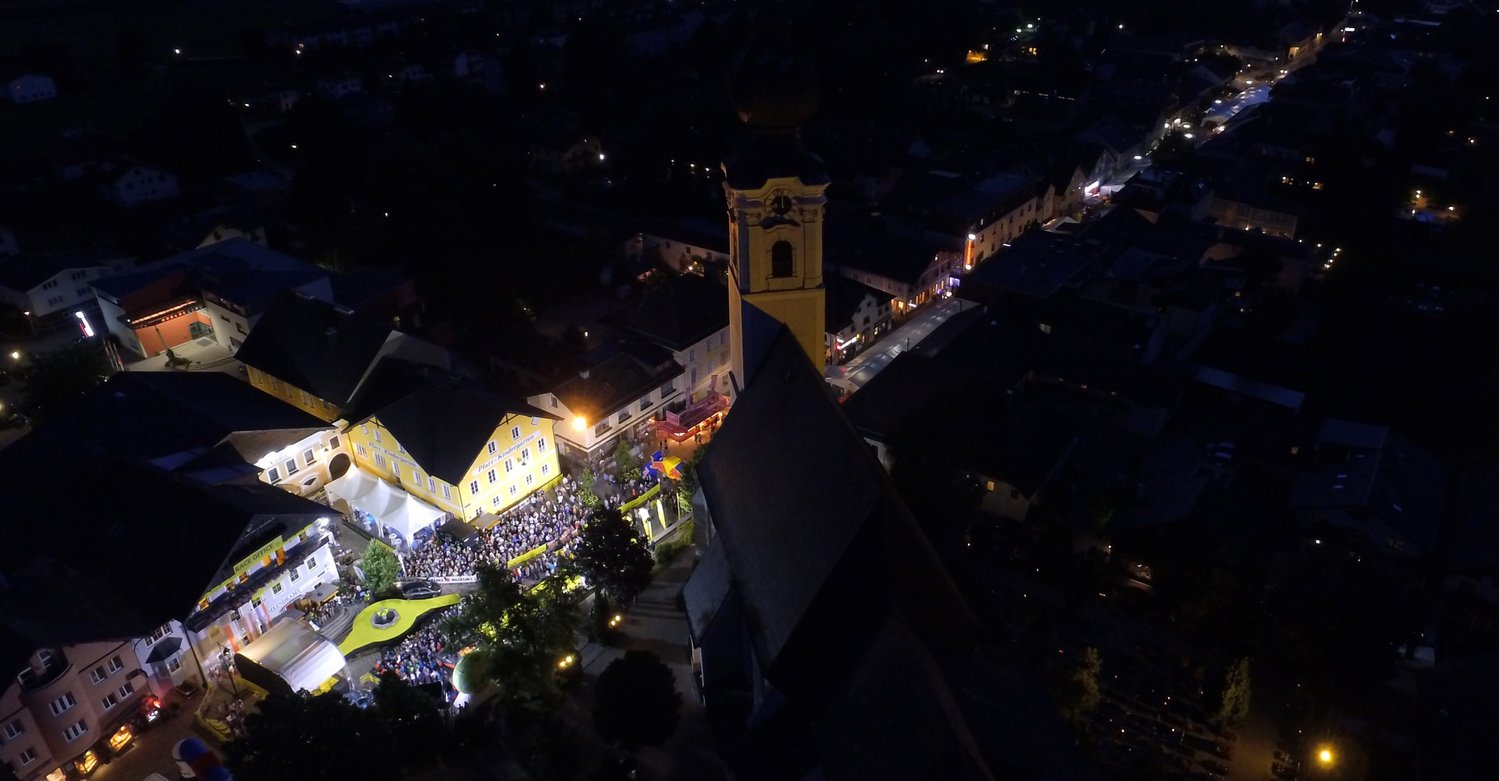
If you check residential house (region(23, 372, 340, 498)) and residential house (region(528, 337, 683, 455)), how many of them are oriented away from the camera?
0

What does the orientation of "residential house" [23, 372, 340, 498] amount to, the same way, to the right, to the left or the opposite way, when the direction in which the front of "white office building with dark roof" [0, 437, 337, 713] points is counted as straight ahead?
the same way

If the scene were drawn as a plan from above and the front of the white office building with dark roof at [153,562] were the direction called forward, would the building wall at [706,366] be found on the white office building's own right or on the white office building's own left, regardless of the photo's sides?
on the white office building's own left

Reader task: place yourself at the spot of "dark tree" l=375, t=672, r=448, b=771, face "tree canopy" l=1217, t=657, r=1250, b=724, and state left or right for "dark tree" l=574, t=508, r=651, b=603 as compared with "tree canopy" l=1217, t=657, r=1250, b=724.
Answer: left

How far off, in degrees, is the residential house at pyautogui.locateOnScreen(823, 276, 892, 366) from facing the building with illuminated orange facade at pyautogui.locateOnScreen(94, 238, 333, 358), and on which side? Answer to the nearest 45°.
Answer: approximately 135° to its right

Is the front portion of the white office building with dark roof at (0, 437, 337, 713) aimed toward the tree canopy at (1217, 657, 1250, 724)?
yes

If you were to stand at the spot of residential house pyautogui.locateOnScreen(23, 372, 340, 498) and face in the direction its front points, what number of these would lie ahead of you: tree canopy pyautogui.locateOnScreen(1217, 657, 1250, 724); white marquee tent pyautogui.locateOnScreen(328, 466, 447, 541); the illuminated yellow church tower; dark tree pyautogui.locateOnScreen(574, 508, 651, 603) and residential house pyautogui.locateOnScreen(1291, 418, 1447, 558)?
5

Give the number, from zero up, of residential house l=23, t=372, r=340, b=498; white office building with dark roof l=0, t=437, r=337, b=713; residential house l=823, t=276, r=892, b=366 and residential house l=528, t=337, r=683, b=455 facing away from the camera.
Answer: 0

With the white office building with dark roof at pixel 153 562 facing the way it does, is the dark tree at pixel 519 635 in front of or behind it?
in front

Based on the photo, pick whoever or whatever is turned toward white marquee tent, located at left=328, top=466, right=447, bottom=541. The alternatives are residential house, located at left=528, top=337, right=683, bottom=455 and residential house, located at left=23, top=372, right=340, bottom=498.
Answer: residential house, located at left=23, top=372, right=340, bottom=498

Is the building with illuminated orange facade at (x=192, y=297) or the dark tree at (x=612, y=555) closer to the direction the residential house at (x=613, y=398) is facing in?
the dark tree

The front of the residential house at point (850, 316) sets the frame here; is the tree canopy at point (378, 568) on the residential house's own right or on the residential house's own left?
on the residential house's own right

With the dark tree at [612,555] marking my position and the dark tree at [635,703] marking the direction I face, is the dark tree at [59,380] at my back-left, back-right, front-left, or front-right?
back-right

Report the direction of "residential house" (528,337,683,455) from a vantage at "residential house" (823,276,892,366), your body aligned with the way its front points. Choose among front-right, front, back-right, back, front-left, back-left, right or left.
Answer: right

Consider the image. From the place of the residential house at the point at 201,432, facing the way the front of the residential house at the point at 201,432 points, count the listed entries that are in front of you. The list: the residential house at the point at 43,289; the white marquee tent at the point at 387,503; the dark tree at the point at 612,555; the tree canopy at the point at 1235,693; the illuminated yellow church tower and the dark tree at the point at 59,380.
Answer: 4

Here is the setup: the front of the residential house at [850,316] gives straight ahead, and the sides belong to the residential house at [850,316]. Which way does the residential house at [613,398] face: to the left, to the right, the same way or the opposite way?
the same way

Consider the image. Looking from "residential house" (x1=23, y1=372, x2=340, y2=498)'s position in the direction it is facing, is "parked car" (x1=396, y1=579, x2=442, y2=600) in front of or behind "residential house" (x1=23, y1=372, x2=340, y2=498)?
in front

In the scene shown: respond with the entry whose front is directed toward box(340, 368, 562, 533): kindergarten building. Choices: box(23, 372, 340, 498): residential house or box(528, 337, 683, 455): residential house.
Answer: box(23, 372, 340, 498): residential house

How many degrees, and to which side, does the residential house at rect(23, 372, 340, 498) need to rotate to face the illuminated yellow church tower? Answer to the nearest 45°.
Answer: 0° — it already faces it

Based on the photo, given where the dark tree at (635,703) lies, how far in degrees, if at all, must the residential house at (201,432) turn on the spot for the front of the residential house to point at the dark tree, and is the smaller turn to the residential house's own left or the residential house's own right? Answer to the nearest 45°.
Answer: approximately 45° to the residential house's own right
